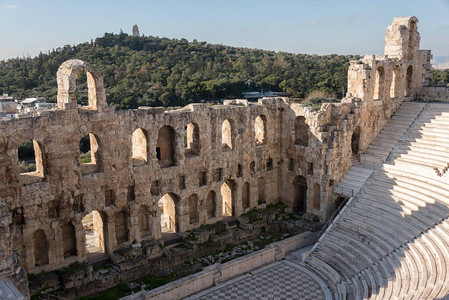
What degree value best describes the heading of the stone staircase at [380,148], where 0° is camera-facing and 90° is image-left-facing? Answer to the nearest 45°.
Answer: approximately 45°
